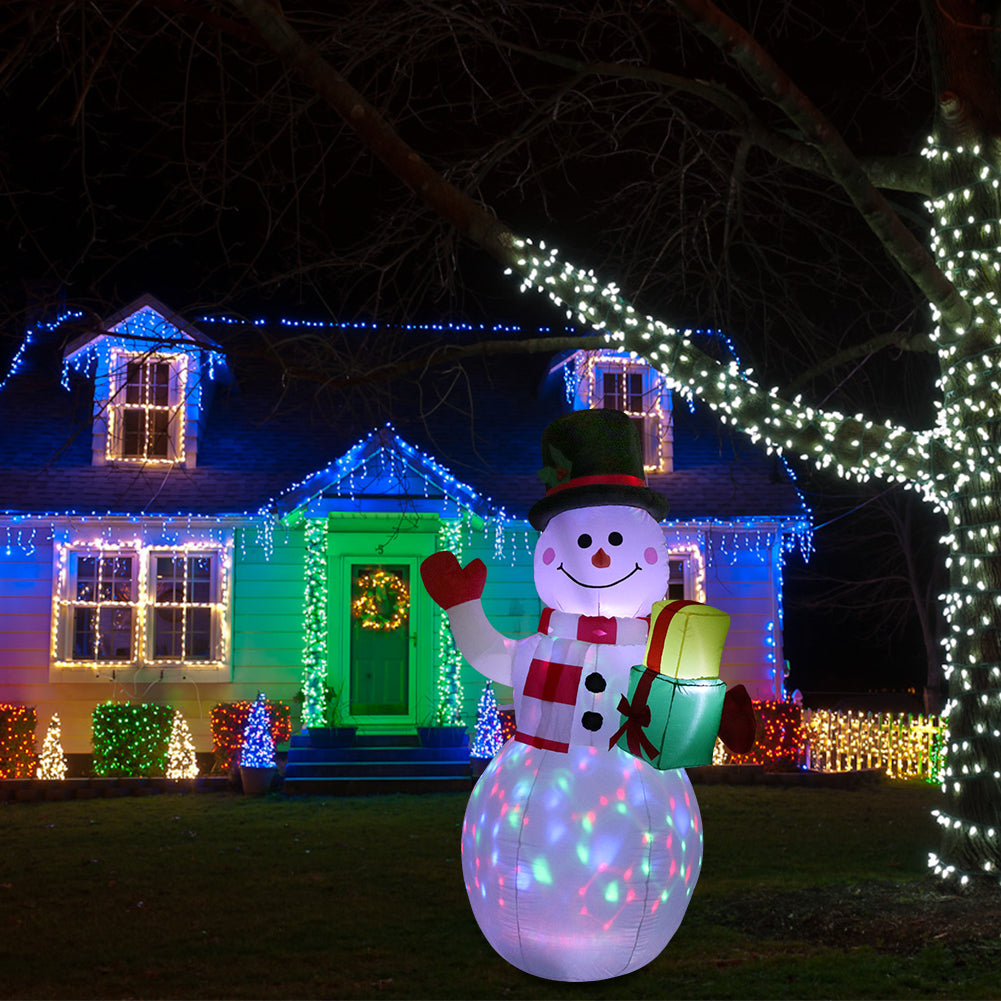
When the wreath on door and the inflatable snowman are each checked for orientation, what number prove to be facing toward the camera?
2

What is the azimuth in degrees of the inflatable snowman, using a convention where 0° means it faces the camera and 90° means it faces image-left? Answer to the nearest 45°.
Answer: approximately 0°

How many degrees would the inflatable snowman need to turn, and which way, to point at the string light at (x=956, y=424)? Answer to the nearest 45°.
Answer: approximately 135° to its left

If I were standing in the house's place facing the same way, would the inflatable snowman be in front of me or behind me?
in front

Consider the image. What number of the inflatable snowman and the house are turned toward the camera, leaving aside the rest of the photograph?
2

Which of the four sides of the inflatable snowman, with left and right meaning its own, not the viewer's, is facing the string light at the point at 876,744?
back
